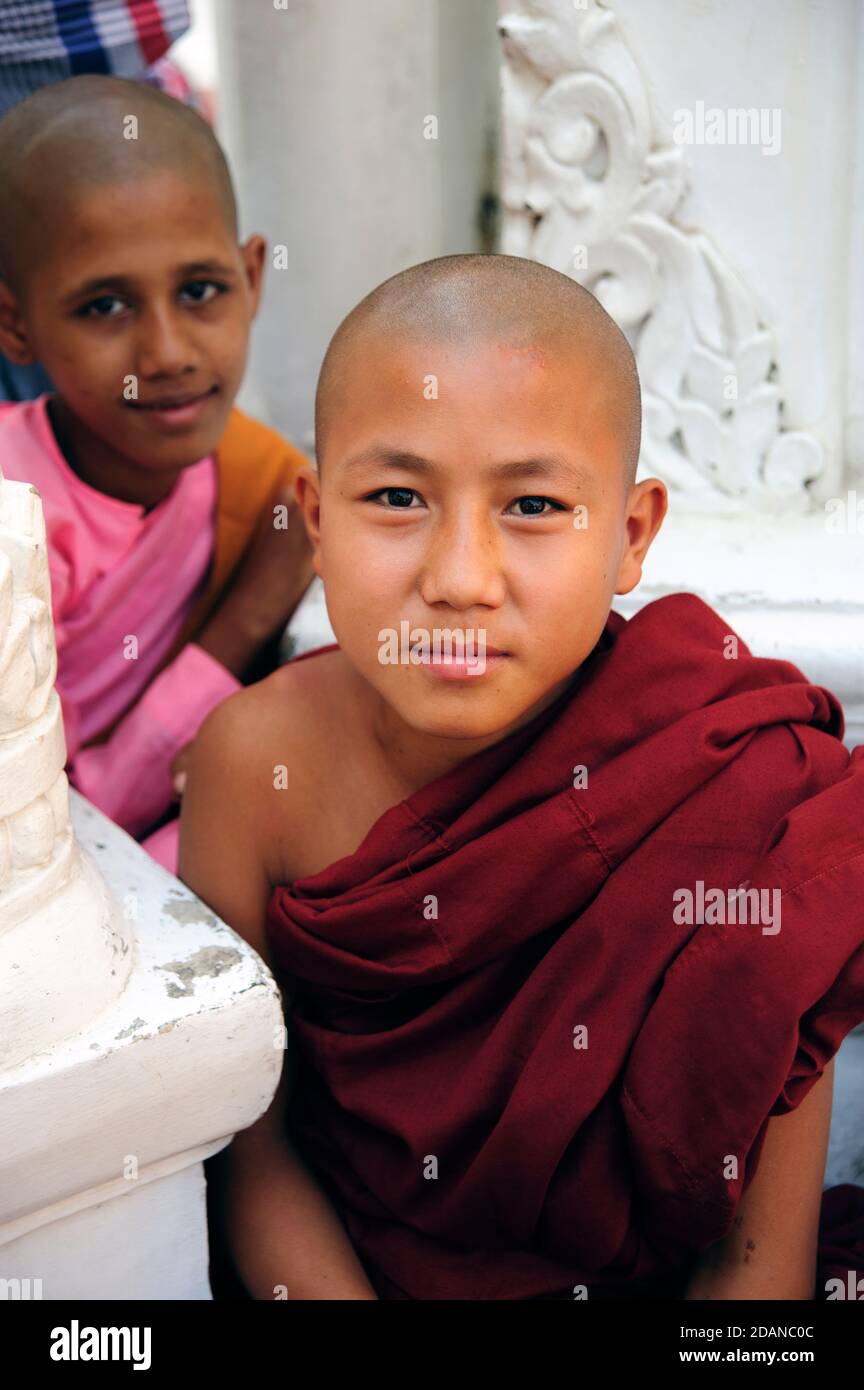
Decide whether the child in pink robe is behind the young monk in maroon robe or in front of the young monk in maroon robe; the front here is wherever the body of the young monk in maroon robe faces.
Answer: behind

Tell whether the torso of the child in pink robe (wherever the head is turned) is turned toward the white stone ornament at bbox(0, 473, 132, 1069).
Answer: yes

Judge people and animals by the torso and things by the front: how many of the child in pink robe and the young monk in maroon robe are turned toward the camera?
2

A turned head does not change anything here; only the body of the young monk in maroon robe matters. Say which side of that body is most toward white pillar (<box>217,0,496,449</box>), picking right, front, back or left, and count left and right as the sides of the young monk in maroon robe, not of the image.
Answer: back

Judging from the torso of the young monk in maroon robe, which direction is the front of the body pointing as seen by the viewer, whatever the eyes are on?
toward the camera

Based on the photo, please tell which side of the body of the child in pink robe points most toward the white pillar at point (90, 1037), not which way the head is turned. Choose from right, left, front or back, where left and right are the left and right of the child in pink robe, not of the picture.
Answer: front

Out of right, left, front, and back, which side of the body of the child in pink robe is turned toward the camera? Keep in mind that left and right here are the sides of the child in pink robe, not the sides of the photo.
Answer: front
